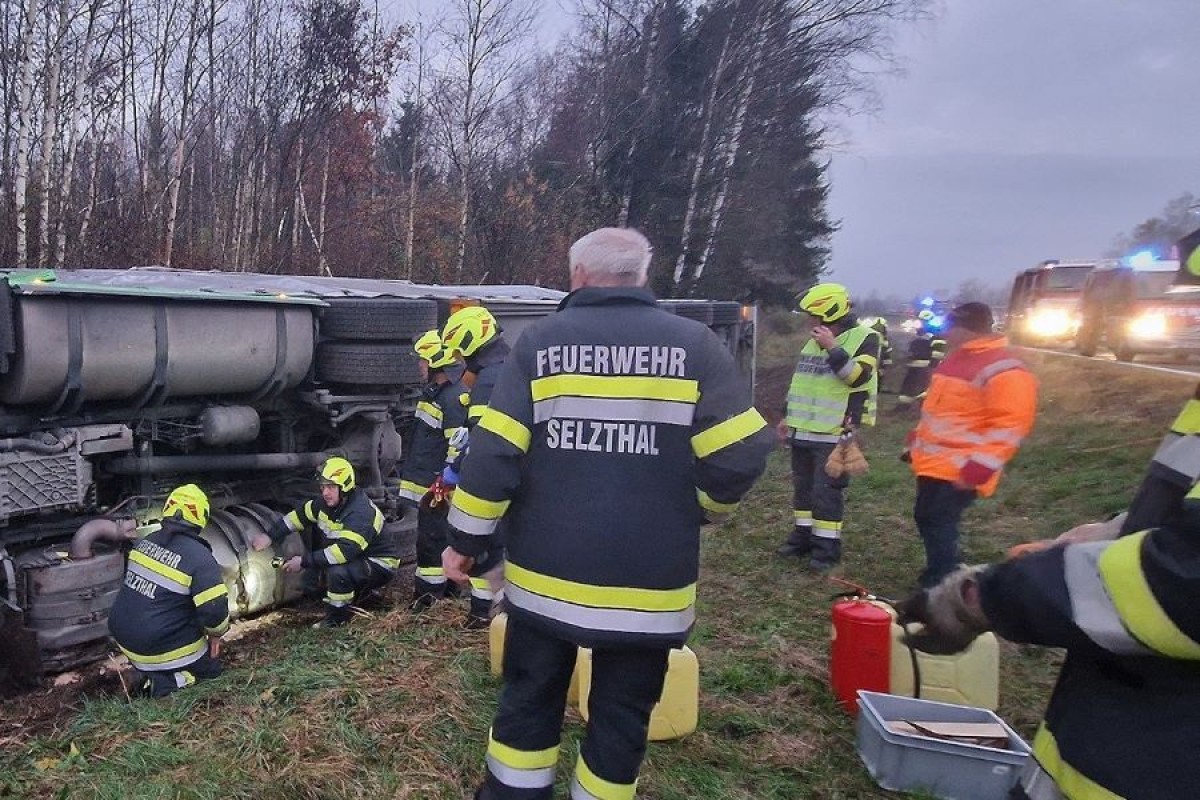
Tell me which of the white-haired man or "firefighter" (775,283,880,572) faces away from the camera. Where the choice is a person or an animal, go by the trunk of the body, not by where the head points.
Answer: the white-haired man

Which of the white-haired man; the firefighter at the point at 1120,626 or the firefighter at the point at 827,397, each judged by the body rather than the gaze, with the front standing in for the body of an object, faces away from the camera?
the white-haired man

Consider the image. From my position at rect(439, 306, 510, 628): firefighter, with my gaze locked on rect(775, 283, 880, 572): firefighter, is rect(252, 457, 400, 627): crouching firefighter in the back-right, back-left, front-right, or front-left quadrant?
back-left

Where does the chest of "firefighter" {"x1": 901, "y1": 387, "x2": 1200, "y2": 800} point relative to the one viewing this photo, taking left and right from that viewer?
facing to the left of the viewer

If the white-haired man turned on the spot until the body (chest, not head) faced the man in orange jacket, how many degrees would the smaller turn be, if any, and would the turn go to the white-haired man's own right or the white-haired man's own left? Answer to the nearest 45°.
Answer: approximately 45° to the white-haired man's own right

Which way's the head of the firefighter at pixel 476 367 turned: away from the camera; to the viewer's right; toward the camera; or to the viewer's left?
to the viewer's left

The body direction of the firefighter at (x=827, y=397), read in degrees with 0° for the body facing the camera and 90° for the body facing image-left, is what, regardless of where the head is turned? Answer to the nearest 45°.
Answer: approximately 45°

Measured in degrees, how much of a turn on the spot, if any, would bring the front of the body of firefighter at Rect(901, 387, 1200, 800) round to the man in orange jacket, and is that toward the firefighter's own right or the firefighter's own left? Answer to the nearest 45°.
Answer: approximately 90° to the firefighter's own right

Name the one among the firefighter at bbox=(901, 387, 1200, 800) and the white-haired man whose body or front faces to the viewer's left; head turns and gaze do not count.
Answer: the firefighter

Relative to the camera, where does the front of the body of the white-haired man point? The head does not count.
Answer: away from the camera

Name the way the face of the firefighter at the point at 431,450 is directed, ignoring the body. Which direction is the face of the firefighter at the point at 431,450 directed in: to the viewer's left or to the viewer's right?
to the viewer's left
